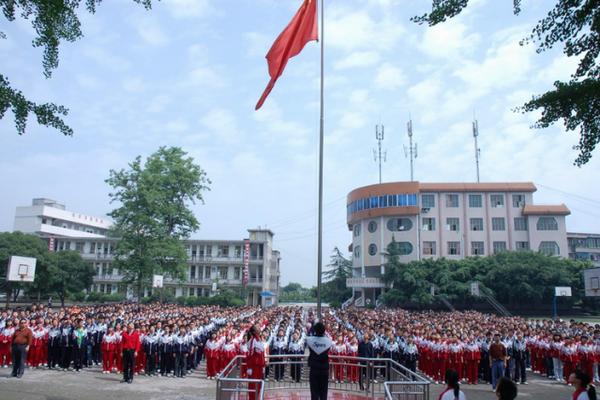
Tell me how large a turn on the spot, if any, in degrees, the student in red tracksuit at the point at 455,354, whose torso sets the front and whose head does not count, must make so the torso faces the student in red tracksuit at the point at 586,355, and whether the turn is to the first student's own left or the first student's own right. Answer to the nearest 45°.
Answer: approximately 135° to the first student's own left

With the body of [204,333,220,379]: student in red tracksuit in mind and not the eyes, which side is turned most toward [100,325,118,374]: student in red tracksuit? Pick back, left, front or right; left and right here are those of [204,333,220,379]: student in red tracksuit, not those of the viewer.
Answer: right

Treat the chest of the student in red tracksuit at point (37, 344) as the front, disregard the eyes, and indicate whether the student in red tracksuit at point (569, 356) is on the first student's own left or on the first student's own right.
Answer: on the first student's own left
